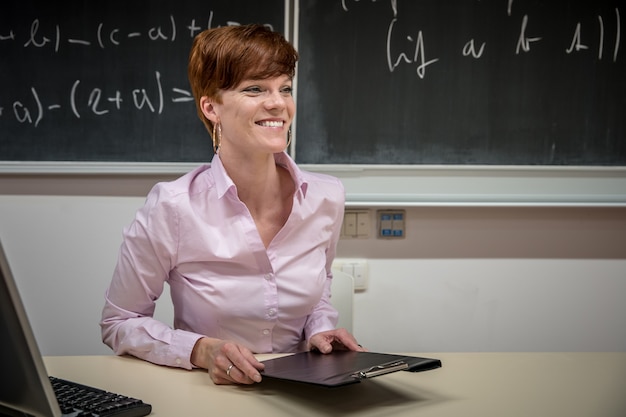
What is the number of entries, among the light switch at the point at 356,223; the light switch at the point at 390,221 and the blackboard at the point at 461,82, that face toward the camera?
3

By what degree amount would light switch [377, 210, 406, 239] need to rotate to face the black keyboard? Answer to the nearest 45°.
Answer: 0° — it already faces it

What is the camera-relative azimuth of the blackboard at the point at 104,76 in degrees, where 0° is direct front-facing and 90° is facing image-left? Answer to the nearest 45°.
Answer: approximately 0°

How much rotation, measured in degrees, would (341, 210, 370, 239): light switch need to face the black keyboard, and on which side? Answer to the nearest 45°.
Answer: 0° — it already faces it

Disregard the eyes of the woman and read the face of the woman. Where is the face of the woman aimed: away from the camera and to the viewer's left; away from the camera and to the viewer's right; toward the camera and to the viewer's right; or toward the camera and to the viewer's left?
toward the camera and to the viewer's right

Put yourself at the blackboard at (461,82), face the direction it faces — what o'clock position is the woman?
The woman is roughly at 1 o'clock from the blackboard.

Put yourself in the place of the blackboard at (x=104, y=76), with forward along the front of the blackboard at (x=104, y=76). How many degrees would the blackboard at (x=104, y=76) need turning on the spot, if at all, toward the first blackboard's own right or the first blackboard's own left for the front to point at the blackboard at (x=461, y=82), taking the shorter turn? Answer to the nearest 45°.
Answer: approximately 90° to the first blackboard's own left

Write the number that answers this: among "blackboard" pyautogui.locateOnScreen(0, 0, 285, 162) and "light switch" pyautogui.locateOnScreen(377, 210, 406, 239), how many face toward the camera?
2
